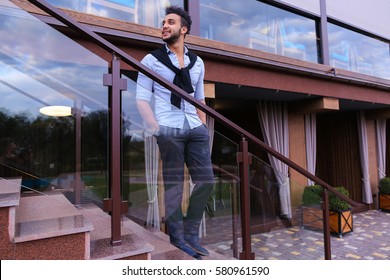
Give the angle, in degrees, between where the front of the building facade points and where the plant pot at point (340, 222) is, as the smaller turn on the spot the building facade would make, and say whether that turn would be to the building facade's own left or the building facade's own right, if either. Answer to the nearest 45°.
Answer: approximately 90° to the building facade's own left

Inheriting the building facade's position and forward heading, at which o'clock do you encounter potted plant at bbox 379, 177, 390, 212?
The potted plant is roughly at 9 o'clock from the building facade.

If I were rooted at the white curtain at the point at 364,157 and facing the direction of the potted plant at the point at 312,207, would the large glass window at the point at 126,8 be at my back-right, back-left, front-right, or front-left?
front-right

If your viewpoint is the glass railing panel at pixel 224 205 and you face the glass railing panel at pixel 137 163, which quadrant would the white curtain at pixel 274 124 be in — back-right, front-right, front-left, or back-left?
back-right
